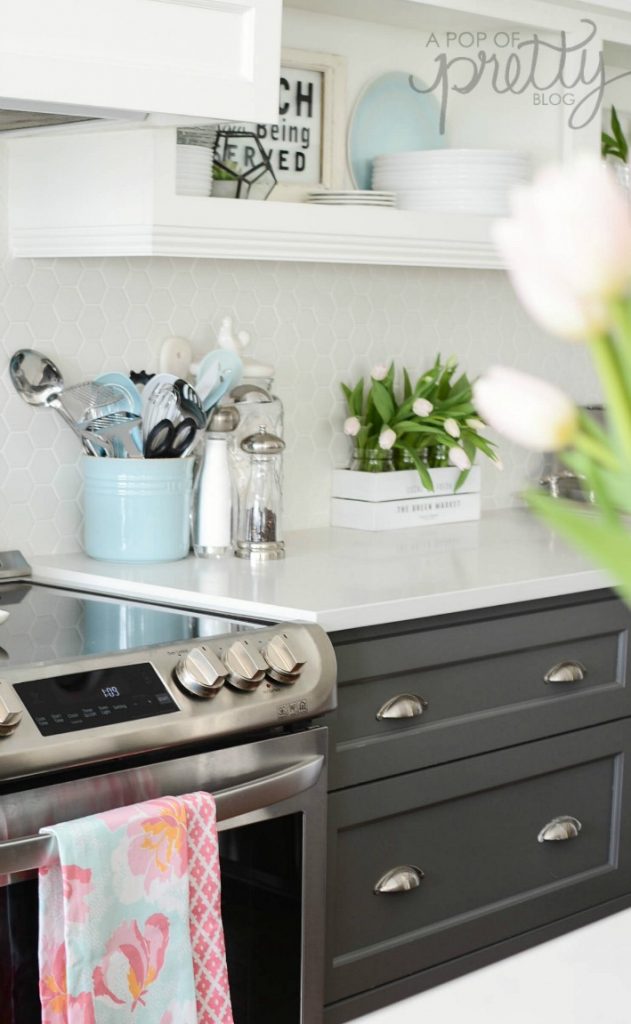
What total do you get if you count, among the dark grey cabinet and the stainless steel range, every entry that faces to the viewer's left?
0

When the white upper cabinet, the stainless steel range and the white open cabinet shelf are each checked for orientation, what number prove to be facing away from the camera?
0

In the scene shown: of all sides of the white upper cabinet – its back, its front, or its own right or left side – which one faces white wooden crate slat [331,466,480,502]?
left

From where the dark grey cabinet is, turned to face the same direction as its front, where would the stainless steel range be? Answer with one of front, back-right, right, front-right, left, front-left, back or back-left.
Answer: right

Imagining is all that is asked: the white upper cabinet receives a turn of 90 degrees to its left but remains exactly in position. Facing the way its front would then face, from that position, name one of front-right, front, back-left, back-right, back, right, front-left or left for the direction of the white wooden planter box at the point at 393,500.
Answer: front
